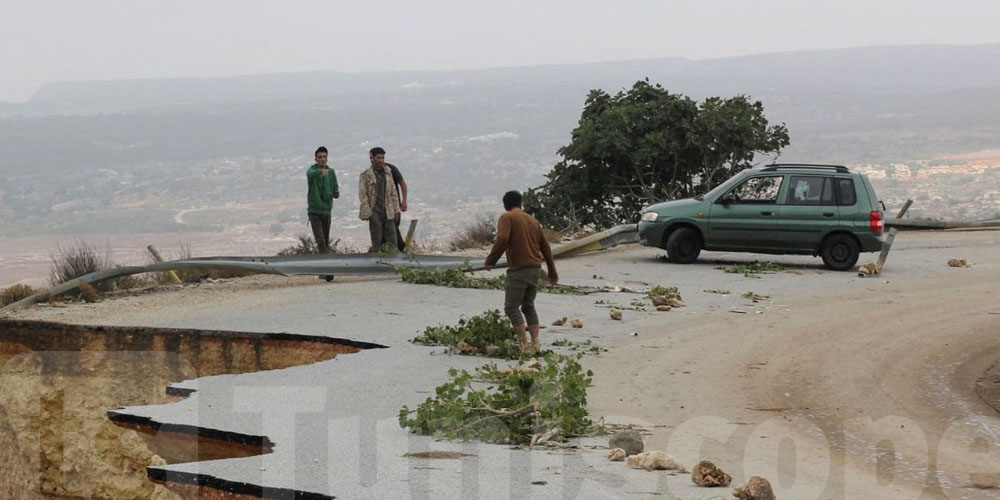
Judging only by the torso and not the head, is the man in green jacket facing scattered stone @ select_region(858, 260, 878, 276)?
no

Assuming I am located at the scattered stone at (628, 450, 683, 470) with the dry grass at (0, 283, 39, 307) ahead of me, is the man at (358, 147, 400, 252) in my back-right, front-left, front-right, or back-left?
front-right

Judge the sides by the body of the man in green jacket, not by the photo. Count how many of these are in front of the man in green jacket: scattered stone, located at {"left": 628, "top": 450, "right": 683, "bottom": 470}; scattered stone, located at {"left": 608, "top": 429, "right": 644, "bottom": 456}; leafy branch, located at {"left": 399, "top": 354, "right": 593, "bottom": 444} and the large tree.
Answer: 3

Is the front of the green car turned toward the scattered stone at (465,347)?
no

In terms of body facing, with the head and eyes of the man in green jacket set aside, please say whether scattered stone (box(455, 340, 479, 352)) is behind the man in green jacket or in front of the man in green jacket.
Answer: in front

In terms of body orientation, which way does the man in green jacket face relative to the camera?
toward the camera

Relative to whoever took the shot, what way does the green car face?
facing to the left of the viewer

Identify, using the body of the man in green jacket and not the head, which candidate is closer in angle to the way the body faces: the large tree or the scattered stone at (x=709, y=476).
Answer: the scattered stone

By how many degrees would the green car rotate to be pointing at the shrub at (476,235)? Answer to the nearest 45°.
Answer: approximately 45° to its right

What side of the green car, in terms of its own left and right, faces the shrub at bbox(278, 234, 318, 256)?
front

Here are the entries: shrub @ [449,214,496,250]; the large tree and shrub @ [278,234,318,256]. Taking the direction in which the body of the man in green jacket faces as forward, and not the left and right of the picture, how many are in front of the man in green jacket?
0

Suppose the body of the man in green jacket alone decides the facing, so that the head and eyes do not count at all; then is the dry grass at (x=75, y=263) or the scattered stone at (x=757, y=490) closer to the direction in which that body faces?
the scattered stone

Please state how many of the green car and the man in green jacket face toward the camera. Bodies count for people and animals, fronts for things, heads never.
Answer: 1

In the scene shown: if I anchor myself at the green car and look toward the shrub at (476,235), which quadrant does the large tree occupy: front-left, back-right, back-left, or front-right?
front-right

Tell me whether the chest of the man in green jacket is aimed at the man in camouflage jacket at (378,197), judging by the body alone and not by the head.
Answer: no

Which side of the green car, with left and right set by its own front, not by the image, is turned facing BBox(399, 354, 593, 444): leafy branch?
left

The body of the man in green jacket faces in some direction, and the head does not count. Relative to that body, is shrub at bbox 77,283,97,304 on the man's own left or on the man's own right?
on the man's own right

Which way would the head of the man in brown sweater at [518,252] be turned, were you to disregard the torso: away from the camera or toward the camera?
away from the camera
